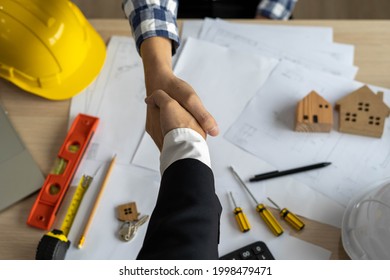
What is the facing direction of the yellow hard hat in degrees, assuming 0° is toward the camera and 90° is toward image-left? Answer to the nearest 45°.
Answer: approximately 315°
